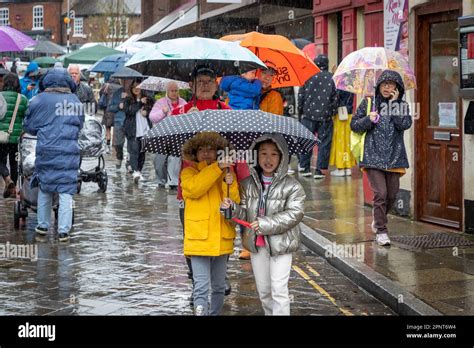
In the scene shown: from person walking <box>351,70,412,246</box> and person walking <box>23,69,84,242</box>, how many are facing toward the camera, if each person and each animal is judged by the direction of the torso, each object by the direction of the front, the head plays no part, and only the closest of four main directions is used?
1

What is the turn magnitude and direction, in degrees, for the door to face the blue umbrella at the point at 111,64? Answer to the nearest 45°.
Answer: approximately 90° to its right

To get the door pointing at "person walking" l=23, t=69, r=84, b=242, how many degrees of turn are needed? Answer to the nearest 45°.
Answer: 0° — it already faces them

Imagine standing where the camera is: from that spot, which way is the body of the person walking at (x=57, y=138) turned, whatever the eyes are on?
away from the camera
